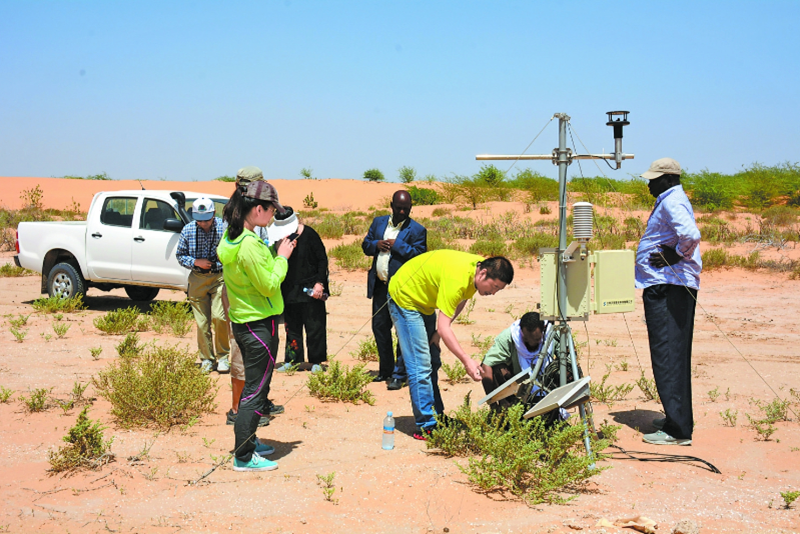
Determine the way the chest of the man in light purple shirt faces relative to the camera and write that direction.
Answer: to the viewer's left

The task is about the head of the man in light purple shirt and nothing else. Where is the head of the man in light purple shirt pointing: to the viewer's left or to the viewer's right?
to the viewer's left

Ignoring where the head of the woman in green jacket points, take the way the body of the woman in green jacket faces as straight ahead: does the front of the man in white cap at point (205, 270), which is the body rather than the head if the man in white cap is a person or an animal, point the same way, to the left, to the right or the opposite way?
to the right

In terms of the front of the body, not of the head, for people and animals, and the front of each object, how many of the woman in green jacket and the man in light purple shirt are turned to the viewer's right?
1

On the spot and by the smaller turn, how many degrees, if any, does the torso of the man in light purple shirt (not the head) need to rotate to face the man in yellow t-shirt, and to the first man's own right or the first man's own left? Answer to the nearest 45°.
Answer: approximately 45° to the first man's own left

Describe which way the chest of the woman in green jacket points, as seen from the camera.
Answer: to the viewer's right

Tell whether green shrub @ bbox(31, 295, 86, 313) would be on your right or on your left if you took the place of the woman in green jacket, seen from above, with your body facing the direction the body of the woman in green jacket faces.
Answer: on your left

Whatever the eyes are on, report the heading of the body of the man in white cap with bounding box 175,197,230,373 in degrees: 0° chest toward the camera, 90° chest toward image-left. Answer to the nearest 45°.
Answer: approximately 0°
